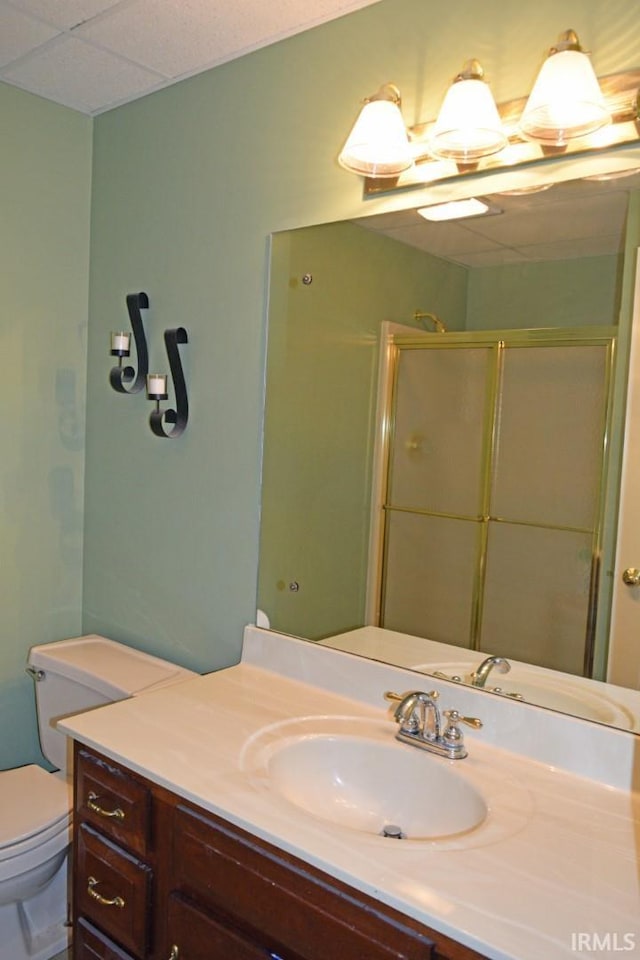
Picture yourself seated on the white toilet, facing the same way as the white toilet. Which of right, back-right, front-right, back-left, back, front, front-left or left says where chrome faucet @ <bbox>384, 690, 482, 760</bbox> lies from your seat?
left

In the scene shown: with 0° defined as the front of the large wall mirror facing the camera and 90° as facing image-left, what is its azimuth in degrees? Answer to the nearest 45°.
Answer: approximately 45°

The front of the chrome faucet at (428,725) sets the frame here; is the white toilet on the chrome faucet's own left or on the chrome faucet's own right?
on the chrome faucet's own right

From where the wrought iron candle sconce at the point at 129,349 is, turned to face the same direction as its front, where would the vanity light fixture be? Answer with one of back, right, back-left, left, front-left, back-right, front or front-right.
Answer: left

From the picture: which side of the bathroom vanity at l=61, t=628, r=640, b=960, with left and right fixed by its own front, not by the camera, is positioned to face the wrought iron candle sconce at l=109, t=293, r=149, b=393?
right

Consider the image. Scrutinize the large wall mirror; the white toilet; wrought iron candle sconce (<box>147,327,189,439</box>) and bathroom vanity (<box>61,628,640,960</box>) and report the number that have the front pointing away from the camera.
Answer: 0

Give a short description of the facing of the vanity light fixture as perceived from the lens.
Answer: facing the viewer and to the left of the viewer

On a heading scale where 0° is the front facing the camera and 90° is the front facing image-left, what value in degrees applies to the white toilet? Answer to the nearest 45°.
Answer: approximately 45°
